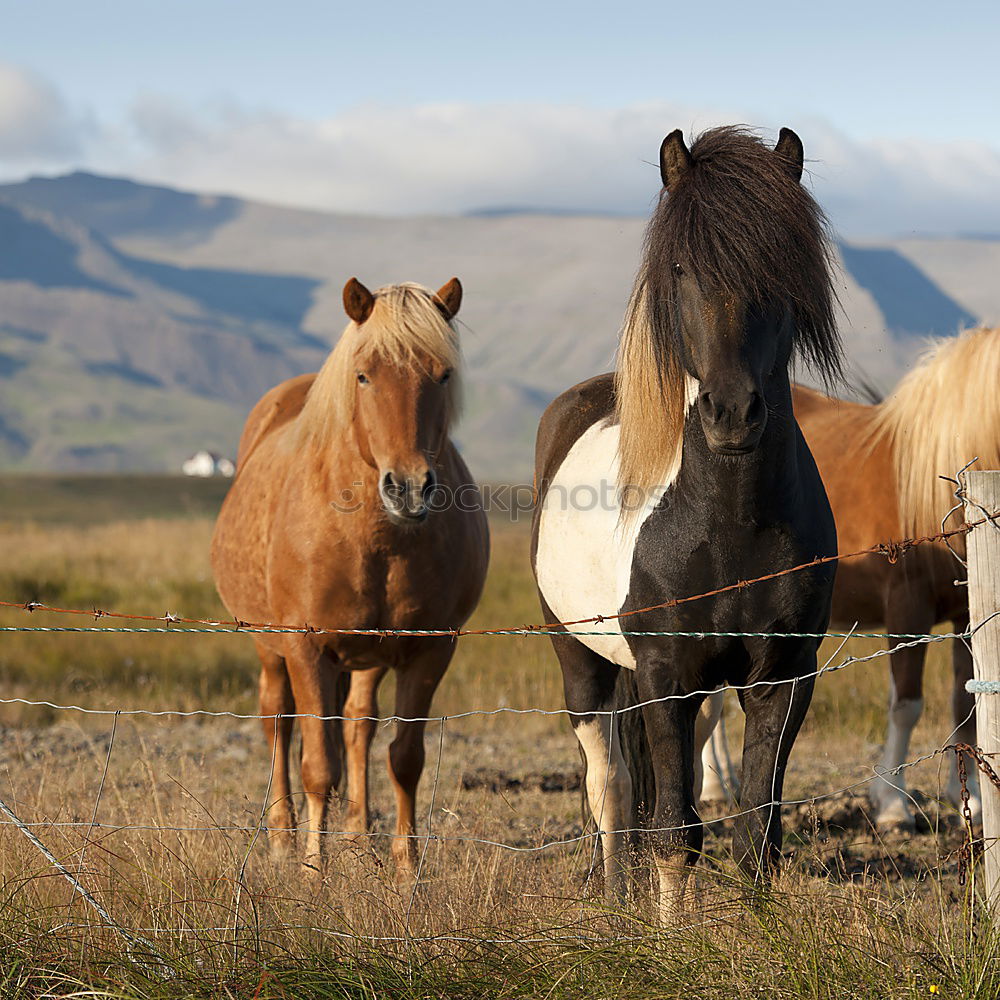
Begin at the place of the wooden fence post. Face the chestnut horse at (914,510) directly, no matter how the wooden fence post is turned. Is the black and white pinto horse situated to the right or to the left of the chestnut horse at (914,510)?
left

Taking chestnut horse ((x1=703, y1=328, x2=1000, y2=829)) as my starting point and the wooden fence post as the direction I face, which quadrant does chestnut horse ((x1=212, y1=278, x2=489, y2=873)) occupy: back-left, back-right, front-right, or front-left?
front-right

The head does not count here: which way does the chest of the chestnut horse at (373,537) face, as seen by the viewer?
toward the camera

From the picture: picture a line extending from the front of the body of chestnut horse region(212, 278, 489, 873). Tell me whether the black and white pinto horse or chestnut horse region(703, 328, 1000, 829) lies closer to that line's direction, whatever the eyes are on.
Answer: the black and white pinto horse

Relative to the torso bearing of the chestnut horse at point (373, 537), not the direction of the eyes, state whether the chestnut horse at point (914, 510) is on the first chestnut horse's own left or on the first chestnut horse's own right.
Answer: on the first chestnut horse's own left

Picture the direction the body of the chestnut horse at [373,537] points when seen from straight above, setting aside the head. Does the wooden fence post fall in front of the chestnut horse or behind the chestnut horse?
in front

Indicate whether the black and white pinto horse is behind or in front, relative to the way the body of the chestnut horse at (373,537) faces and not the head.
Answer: in front

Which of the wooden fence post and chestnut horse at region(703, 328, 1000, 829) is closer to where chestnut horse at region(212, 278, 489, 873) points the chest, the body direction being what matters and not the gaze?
the wooden fence post
